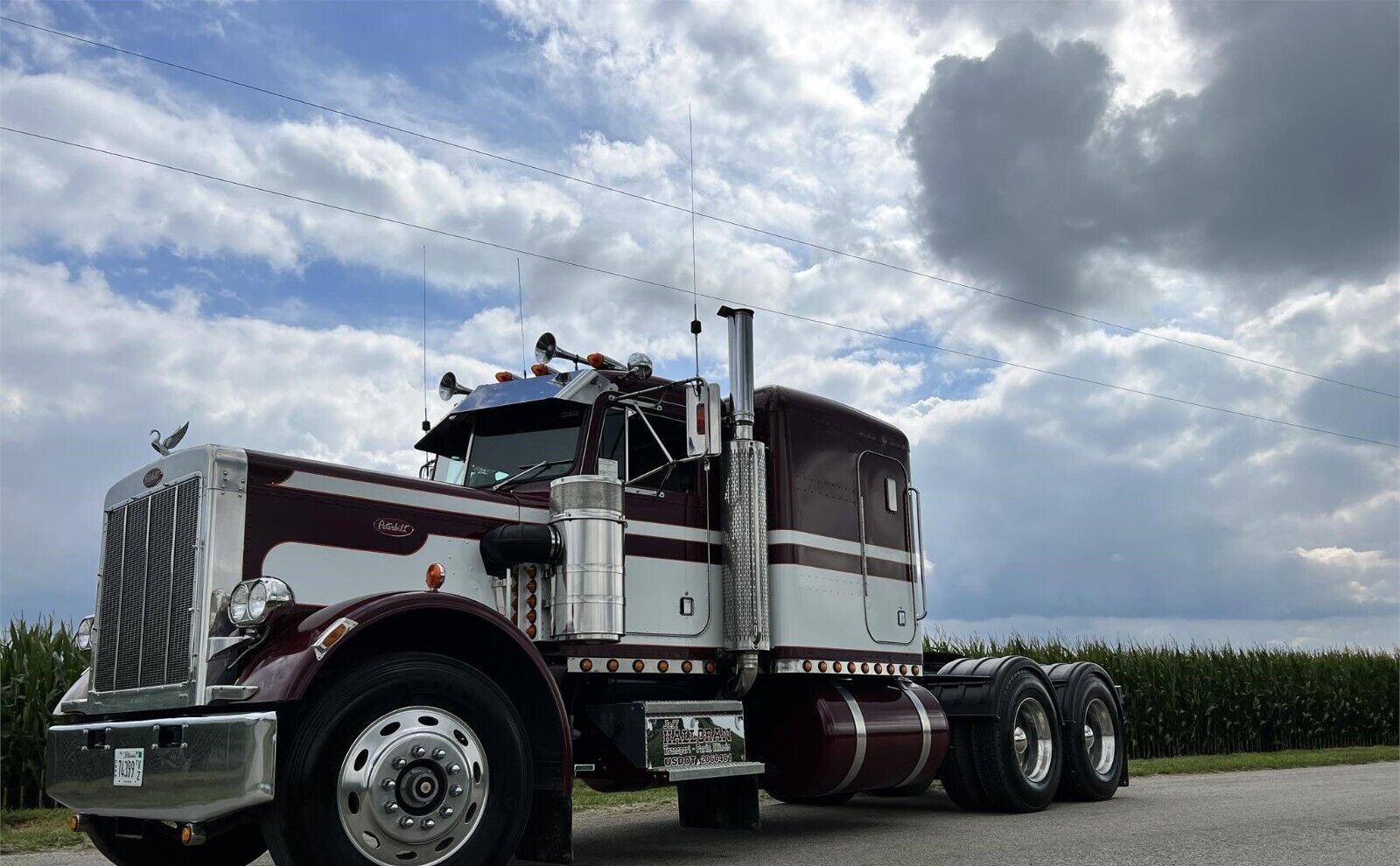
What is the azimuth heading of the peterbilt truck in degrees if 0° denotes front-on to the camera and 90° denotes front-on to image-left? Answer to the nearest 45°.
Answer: approximately 45°
